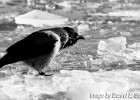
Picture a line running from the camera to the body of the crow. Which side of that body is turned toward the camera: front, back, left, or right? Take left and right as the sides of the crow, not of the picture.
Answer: right
